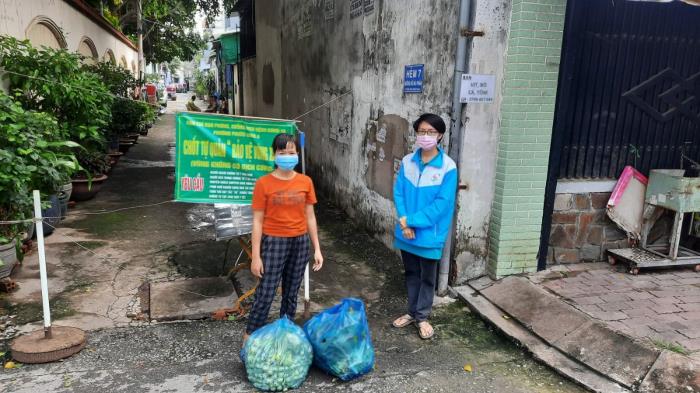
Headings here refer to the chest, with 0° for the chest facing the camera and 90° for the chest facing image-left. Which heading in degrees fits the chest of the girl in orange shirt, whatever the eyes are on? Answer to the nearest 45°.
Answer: approximately 0°

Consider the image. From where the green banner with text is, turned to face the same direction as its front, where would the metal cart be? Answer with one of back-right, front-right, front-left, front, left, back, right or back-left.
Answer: left

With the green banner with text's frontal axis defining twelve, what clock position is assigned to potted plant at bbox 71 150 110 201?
The potted plant is roughly at 5 o'clock from the green banner with text.

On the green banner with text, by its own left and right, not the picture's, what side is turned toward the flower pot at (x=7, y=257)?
right

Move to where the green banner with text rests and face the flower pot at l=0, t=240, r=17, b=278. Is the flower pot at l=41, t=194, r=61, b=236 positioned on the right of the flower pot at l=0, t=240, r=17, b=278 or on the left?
right

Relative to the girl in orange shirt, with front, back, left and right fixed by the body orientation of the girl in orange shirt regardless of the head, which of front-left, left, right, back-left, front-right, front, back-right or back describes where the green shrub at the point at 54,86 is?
back-right

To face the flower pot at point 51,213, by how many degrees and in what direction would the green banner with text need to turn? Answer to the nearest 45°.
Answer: approximately 135° to its right

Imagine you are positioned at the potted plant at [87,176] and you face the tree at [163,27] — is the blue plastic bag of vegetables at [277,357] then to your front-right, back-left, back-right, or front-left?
back-right

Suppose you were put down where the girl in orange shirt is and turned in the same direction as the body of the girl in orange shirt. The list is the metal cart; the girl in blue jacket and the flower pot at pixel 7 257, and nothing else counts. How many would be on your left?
2
